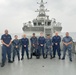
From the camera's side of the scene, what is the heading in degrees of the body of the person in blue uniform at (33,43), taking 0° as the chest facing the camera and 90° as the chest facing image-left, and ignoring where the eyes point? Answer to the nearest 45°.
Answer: approximately 0°

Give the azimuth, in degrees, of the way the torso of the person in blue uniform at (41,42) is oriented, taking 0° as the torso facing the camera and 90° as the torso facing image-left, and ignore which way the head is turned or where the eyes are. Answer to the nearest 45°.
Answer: approximately 0°
